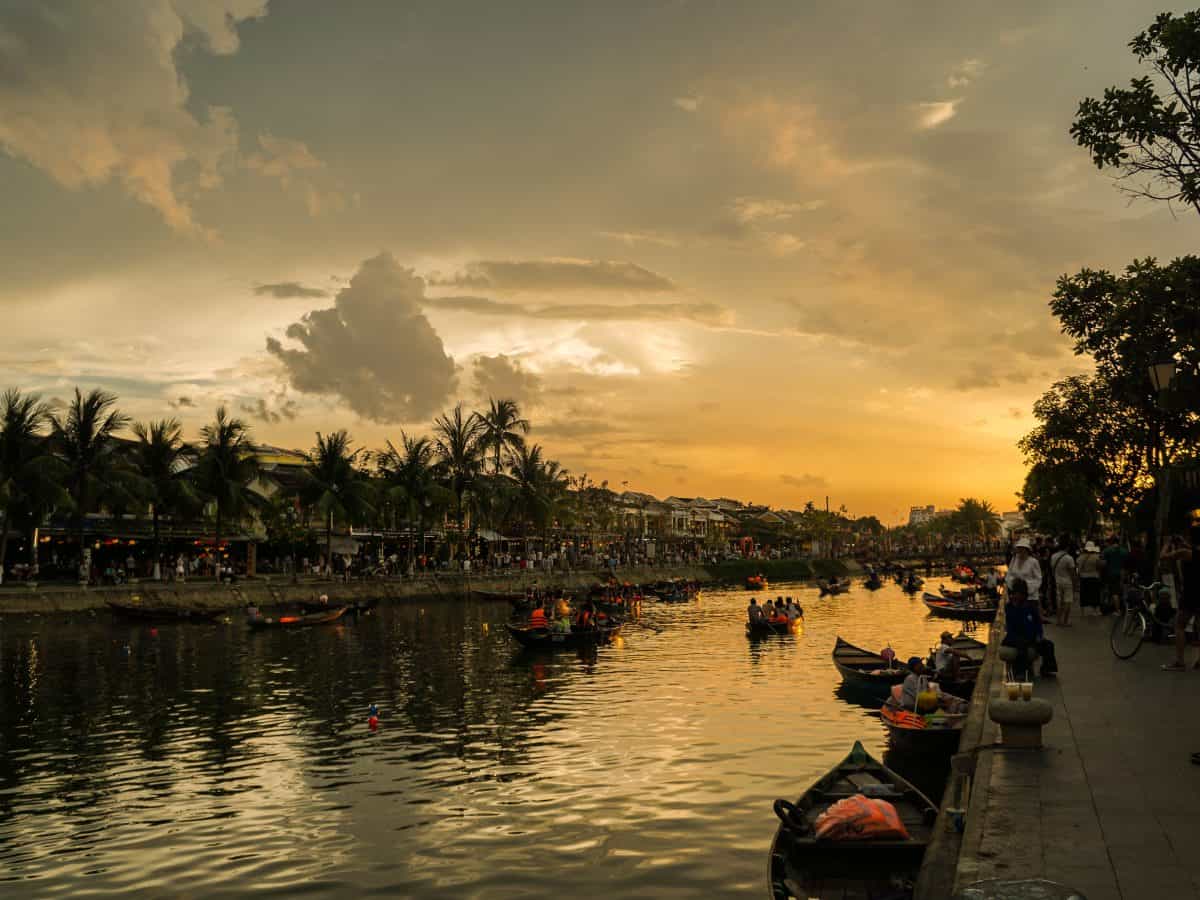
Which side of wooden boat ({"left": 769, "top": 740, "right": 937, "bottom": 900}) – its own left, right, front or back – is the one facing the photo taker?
back

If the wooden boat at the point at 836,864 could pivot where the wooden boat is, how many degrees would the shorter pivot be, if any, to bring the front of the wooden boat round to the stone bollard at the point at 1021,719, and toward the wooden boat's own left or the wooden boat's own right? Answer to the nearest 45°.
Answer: approximately 45° to the wooden boat's own right
